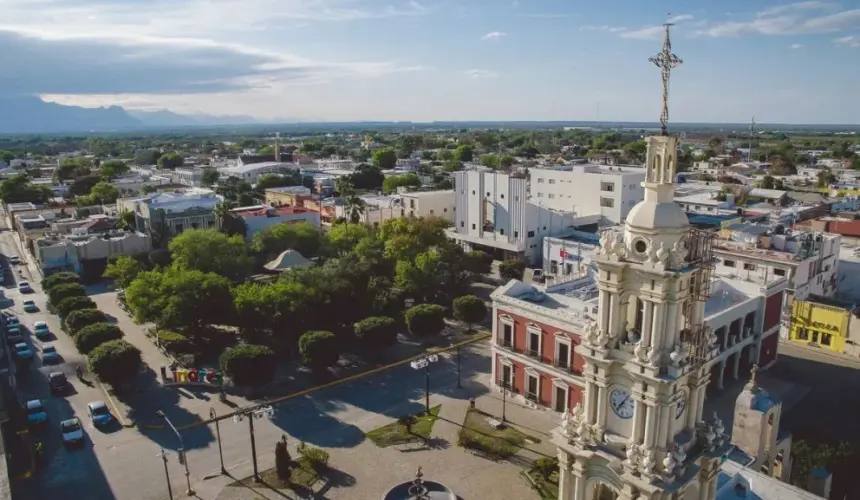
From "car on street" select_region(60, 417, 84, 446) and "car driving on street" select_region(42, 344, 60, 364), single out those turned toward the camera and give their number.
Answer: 2

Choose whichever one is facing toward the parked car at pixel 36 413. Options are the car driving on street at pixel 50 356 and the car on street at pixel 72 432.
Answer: the car driving on street at pixel 50 356

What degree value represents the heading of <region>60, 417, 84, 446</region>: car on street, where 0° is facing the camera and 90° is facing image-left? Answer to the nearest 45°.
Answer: approximately 0°

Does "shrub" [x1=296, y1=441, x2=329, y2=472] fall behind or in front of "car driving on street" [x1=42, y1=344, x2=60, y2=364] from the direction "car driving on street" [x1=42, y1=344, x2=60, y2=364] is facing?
in front

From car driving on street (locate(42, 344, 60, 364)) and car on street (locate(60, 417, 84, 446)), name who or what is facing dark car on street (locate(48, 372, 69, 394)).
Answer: car driving on street (locate(42, 344, 60, 364))

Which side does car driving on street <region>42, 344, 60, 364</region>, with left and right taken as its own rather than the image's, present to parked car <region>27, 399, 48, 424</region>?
front

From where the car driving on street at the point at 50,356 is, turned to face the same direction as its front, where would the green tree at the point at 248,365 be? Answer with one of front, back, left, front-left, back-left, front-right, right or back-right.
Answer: front-left

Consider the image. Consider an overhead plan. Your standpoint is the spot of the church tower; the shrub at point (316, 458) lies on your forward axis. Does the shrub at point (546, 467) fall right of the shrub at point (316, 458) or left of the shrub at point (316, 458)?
right

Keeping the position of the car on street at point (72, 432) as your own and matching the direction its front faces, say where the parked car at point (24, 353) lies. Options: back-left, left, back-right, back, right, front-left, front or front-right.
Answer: back

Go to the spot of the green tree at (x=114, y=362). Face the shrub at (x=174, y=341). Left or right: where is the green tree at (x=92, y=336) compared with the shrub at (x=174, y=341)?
left
